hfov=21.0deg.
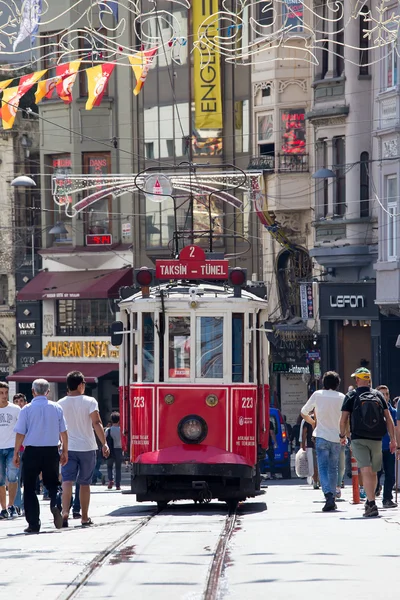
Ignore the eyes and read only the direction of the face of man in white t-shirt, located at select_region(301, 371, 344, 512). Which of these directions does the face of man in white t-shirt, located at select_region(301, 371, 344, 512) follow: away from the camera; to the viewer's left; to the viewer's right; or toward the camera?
away from the camera

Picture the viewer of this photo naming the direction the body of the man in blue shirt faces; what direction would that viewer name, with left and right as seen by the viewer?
facing away from the viewer

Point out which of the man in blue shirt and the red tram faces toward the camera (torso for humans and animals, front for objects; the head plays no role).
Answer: the red tram

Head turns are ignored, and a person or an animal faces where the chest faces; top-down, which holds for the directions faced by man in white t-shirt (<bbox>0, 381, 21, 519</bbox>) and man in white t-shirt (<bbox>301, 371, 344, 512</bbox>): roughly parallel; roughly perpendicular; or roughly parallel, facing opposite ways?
roughly parallel, facing opposite ways

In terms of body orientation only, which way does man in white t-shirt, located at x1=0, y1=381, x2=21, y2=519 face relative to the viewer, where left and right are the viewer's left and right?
facing the viewer

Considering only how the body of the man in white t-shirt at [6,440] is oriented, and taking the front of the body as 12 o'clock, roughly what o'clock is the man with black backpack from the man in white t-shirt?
The man with black backpack is roughly at 10 o'clock from the man in white t-shirt.

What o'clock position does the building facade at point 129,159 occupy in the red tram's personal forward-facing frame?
The building facade is roughly at 6 o'clock from the red tram.

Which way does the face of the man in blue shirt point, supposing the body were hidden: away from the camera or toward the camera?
away from the camera

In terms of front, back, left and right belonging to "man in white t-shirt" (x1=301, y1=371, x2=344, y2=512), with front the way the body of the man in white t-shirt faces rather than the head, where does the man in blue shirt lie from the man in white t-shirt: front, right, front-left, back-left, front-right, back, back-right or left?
back-left

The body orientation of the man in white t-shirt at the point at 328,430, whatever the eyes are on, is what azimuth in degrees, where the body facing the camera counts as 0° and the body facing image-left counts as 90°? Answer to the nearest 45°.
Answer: approximately 180°

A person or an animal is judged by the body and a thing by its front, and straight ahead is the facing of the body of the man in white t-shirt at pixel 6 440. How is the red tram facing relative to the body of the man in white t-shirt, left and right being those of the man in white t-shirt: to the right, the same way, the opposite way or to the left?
the same way

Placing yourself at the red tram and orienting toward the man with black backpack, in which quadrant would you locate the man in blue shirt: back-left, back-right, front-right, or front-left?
front-right

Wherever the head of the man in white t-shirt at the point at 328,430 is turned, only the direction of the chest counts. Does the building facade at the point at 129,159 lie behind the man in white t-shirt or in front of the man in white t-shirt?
in front

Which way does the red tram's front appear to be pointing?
toward the camera

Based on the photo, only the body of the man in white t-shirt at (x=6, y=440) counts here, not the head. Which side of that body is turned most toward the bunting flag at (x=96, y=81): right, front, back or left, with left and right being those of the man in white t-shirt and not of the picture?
back

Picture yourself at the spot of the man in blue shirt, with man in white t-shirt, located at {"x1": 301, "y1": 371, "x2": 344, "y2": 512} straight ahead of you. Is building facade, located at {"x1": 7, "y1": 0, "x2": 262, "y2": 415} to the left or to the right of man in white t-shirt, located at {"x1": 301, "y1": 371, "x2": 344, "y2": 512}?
left
